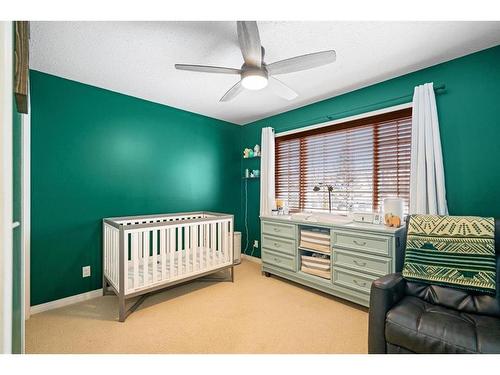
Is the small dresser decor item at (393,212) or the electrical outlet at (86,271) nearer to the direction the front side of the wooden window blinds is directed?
the electrical outlet

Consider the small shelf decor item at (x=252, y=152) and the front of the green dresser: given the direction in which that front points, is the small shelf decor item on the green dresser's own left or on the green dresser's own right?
on the green dresser's own right

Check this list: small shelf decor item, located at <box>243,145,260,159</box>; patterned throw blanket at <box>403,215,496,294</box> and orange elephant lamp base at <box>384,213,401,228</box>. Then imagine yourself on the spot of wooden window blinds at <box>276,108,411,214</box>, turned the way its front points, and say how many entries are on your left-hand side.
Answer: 2

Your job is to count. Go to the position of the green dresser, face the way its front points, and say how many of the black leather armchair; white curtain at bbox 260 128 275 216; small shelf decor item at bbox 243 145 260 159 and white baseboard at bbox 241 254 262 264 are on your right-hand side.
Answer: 3

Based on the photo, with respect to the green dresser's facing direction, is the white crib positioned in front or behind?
in front

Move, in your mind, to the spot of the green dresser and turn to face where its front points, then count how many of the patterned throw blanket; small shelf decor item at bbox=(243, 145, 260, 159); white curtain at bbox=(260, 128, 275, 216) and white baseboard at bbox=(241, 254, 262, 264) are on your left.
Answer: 1

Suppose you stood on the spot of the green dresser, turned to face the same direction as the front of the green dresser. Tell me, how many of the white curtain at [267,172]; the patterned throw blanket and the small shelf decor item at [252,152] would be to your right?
2

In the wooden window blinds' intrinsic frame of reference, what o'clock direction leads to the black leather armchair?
The black leather armchair is roughly at 10 o'clock from the wooden window blinds.

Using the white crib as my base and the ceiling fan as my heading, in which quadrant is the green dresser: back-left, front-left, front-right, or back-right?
front-left

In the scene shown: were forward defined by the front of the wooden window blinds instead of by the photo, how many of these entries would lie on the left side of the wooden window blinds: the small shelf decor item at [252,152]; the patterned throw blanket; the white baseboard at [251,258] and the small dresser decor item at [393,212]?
2

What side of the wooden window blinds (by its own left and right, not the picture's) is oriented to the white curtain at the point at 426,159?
left

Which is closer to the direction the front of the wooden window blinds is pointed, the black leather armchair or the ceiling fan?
the ceiling fan

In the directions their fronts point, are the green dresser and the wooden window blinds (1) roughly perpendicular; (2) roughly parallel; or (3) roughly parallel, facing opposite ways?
roughly parallel

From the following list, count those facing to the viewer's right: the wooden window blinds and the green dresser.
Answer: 0

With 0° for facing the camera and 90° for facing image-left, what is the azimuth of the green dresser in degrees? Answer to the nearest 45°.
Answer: approximately 45°

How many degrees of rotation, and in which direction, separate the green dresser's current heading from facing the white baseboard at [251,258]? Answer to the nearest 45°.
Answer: approximately 90° to its right

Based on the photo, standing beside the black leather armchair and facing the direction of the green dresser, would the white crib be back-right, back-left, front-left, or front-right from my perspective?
front-left

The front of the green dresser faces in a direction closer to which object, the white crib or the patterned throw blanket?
the white crib

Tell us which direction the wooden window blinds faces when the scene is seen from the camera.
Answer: facing the viewer and to the left of the viewer
